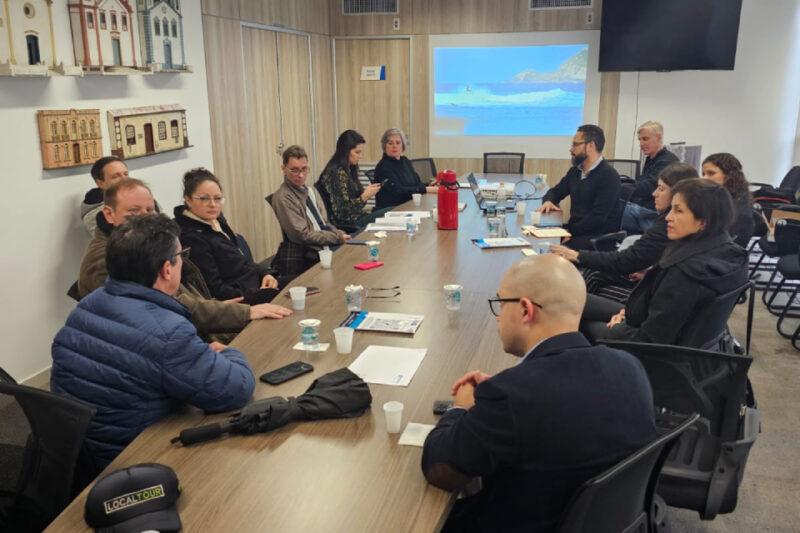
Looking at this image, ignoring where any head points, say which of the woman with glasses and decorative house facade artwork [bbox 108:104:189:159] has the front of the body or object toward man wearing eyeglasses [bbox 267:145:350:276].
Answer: the decorative house facade artwork

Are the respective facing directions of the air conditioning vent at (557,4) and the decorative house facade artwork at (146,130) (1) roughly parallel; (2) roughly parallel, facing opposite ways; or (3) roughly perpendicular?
roughly perpendicular

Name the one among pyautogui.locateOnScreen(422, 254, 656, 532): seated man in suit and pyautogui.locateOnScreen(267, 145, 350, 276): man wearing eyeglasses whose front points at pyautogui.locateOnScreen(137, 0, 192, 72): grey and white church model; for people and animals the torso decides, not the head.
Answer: the seated man in suit

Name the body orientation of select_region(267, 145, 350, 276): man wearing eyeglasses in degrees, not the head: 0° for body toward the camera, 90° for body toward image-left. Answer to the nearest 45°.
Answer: approximately 315°

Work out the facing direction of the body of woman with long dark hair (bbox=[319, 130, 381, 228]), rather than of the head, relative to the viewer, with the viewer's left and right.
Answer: facing to the right of the viewer

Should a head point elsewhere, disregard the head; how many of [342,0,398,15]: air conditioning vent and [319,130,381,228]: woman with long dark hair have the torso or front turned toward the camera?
1

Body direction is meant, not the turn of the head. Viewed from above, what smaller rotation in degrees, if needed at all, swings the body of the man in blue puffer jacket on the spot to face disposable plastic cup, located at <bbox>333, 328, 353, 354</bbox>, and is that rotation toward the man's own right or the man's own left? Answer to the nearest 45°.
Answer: approximately 45° to the man's own right

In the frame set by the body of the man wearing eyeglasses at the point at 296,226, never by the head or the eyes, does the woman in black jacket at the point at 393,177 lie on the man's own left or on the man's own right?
on the man's own left

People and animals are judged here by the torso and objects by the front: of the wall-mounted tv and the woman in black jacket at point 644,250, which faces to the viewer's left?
the woman in black jacket

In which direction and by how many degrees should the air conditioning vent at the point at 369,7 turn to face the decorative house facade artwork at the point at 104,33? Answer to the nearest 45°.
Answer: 0° — it already faces it

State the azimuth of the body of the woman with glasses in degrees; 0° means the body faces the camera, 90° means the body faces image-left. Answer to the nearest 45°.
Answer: approximately 315°

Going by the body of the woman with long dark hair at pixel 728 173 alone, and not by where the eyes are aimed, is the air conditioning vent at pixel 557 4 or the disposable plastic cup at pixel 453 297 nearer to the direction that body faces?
the disposable plastic cup

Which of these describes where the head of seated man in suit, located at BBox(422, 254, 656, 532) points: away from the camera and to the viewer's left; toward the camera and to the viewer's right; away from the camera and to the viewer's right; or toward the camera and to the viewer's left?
away from the camera and to the viewer's left

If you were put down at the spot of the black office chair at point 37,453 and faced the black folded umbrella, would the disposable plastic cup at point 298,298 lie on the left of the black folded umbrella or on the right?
left

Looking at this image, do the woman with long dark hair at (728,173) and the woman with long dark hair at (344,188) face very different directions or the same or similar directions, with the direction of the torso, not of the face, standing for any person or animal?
very different directions

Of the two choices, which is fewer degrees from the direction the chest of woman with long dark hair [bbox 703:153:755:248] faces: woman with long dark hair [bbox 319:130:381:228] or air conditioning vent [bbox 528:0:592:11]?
the woman with long dark hair
